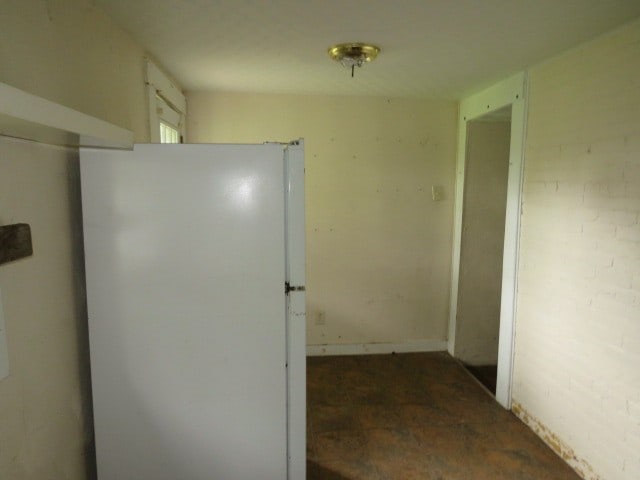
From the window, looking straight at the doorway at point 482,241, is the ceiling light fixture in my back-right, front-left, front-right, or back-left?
front-right

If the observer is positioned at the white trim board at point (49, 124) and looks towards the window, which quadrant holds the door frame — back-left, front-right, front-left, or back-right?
front-right

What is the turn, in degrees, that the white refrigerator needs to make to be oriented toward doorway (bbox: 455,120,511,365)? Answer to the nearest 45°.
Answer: approximately 45° to its left

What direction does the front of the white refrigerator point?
to the viewer's right

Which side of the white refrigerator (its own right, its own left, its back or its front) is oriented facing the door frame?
front

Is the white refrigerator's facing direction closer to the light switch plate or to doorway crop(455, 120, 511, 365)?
the doorway

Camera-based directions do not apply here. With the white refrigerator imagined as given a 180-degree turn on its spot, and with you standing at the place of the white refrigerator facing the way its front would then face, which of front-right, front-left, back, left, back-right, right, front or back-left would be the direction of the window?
right
